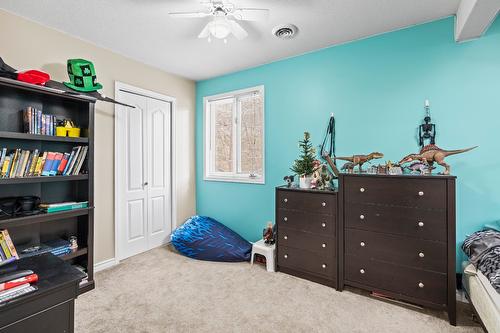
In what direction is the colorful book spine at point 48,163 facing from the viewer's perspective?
toward the camera

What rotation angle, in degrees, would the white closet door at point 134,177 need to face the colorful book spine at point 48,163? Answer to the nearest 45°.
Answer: approximately 90° to its right

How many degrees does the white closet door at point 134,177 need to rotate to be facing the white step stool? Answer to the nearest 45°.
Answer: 0° — it already faces it

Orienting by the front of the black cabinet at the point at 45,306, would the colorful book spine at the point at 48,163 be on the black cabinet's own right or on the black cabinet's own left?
on the black cabinet's own left

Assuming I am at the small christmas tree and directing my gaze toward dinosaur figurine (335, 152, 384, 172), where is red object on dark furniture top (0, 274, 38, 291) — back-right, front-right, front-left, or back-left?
back-right

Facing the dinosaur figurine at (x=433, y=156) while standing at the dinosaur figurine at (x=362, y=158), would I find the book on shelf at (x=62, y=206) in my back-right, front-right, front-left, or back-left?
back-right

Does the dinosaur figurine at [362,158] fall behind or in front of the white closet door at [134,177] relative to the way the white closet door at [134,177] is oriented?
in front

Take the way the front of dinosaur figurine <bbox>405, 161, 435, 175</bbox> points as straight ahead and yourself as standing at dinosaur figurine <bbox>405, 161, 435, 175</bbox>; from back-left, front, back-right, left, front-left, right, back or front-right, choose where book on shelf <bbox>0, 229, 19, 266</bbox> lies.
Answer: front-left

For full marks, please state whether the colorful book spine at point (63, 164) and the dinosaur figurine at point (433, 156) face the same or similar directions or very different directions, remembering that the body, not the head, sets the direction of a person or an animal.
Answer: very different directions

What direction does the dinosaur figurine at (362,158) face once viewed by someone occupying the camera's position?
facing to the right of the viewer

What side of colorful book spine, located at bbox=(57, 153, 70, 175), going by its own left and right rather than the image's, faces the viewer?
front
